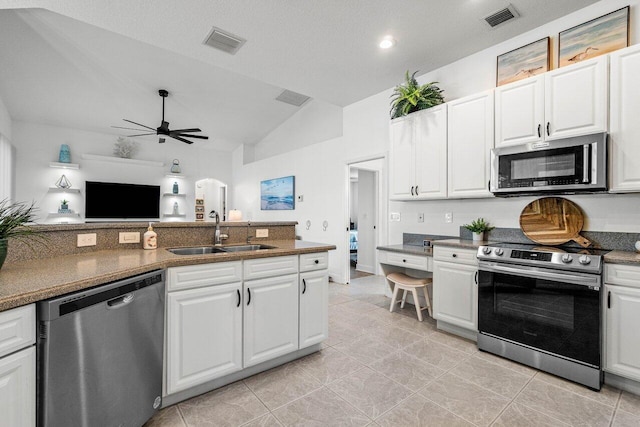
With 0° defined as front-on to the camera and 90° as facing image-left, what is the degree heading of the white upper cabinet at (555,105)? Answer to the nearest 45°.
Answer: approximately 45°

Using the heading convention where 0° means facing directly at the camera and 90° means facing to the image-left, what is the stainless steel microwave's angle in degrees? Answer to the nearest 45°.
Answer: approximately 45°

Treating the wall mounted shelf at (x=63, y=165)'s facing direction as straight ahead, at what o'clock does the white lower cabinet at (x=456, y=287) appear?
The white lower cabinet is roughly at 11 o'clock from the wall mounted shelf.

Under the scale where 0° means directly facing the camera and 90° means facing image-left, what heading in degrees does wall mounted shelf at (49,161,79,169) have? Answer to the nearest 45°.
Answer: approximately 0°

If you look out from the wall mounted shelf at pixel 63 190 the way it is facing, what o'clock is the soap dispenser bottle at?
The soap dispenser bottle is roughly at 12 o'clock from the wall mounted shelf.

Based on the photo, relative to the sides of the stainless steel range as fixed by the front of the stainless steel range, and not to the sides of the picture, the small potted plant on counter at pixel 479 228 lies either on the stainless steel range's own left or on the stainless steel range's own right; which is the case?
on the stainless steel range's own right

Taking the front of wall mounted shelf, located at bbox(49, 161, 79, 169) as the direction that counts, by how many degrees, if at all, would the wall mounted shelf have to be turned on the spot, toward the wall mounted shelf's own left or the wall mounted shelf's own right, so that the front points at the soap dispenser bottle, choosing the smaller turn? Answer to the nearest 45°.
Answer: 0° — it already faces it
